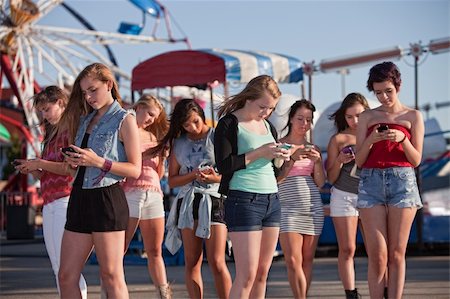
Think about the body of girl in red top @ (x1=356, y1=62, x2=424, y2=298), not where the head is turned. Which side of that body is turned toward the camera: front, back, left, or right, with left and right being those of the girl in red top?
front

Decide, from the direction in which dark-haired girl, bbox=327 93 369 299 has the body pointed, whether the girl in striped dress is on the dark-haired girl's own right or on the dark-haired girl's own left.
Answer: on the dark-haired girl's own right

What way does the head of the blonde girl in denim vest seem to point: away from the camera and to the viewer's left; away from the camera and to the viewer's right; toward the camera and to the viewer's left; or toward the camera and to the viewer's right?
toward the camera and to the viewer's left

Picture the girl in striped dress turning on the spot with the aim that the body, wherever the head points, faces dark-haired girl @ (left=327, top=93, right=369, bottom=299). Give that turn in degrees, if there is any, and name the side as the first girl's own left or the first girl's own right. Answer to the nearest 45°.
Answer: approximately 135° to the first girl's own left

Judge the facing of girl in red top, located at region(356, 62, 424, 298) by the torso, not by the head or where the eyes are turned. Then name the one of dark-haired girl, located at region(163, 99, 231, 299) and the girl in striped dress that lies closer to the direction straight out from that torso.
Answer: the dark-haired girl

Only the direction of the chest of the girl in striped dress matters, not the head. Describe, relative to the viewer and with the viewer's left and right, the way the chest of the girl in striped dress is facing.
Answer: facing the viewer

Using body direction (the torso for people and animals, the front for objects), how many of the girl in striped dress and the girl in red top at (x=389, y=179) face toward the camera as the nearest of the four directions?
2

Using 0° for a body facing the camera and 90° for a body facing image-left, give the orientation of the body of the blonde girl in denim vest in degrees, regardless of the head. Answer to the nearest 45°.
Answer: approximately 45°

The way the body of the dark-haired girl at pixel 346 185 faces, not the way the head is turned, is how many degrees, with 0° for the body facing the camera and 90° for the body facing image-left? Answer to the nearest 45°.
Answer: approximately 315°

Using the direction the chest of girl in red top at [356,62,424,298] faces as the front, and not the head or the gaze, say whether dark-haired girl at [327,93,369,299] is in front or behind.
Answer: behind
